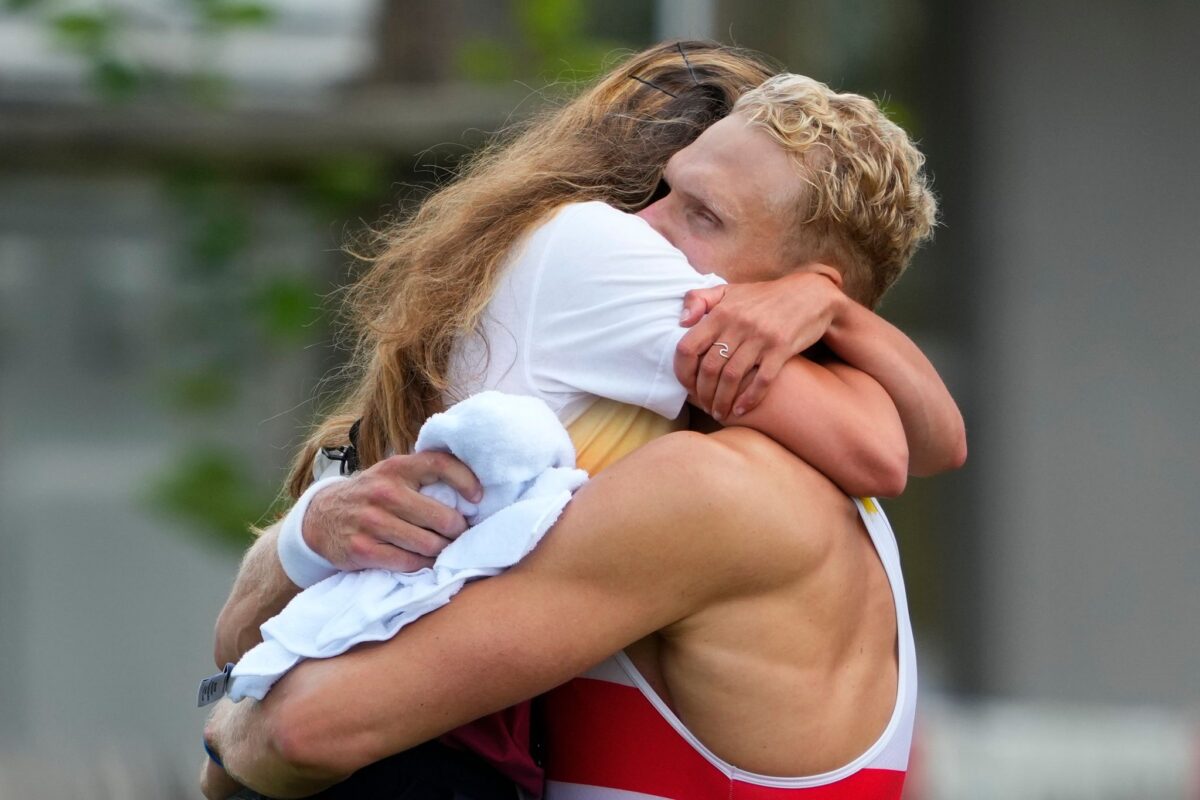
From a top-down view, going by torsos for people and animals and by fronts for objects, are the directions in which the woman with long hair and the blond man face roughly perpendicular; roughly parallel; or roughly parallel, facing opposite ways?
roughly parallel, facing opposite ways
